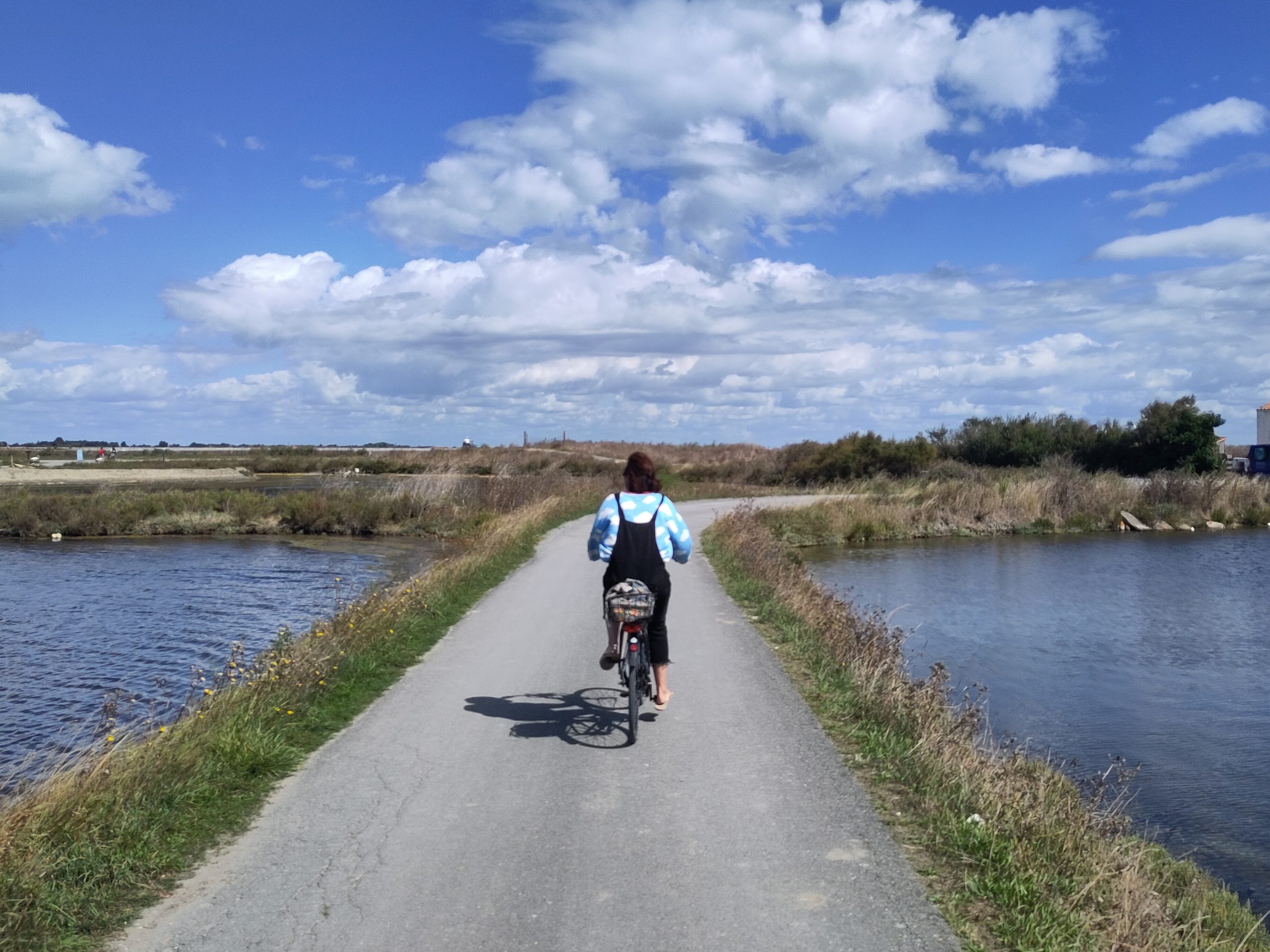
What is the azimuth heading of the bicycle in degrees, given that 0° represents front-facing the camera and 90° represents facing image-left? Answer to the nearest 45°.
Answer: approximately 180°

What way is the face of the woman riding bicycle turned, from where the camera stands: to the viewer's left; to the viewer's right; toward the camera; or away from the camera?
away from the camera

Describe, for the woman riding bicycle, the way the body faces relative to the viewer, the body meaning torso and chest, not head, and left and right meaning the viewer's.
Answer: facing away from the viewer
